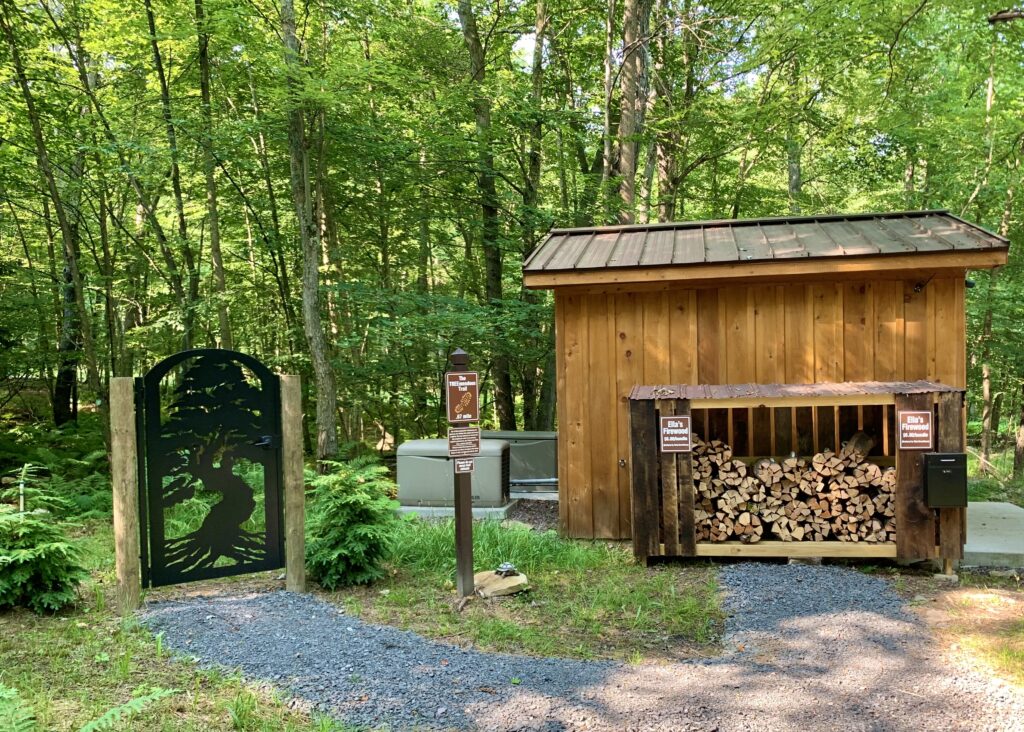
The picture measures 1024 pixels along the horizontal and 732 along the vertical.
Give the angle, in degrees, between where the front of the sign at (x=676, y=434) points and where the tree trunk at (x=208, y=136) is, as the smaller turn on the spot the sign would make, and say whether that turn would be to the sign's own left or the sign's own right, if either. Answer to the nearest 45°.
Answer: approximately 135° to the sign's own right

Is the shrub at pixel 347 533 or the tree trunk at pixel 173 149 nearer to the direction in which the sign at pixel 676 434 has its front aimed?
the shrub

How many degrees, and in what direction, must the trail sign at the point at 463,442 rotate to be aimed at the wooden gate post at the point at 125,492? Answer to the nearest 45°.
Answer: approximately 90° to its right

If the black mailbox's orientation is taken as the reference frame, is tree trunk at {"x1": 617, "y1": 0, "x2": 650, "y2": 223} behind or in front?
behind

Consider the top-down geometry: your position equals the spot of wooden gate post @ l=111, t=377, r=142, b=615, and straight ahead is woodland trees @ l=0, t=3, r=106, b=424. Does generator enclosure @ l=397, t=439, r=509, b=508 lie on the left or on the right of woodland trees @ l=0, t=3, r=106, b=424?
right

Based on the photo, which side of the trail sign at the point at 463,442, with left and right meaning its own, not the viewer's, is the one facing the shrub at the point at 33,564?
right

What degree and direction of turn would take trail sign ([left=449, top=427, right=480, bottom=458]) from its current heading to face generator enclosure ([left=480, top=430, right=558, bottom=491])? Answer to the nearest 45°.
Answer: approximately 180°

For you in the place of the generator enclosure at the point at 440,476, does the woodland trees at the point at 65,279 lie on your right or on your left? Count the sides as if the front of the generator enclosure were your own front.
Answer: on your right

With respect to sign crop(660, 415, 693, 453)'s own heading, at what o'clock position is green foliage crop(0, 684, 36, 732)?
The green foliage is roughly at 1 o'clock from the sign.

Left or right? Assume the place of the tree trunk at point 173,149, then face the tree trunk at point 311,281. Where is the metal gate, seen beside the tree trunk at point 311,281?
right
